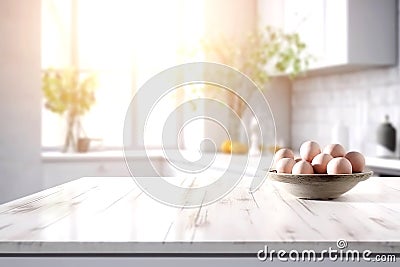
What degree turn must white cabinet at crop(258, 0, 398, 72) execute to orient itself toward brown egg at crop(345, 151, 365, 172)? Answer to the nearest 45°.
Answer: approximately 45° to its left

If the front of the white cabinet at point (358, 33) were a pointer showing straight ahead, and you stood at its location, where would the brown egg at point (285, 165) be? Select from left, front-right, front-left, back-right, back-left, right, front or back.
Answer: front-left

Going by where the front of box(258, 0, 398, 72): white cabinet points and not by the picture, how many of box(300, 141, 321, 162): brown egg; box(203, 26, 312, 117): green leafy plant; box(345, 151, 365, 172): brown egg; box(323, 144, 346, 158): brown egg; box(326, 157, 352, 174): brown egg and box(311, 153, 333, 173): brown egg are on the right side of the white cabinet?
1

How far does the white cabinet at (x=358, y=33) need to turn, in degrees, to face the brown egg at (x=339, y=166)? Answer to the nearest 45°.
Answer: approximately 45° to its left

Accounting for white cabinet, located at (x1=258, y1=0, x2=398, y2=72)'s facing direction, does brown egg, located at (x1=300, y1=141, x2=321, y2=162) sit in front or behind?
in front

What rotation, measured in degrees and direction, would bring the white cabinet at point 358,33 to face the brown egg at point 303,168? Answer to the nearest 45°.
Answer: approximately 45° to its left

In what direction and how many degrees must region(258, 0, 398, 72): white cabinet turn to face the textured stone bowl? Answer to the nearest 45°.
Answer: approximately 45° to its left

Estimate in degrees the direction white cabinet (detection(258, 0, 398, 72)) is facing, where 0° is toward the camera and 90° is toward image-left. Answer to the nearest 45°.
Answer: approximately 45°

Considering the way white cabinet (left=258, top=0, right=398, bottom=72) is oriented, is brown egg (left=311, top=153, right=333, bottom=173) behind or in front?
in front
